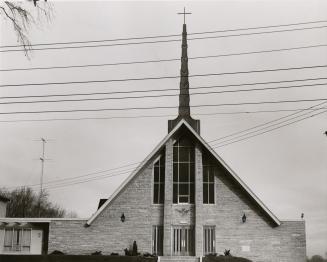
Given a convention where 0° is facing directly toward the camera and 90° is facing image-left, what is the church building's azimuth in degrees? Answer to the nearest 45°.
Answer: approximately 0°
